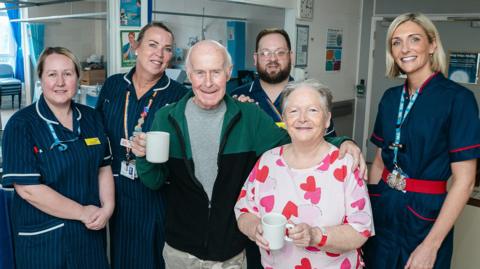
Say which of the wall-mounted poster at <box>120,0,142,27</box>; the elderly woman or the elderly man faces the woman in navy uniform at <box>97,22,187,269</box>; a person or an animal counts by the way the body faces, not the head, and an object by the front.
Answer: the wall-mounted poster

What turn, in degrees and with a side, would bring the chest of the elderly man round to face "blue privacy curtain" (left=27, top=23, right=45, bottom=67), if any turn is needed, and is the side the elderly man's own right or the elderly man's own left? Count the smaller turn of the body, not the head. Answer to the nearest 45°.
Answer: approximately 135° to the elderly man's own right

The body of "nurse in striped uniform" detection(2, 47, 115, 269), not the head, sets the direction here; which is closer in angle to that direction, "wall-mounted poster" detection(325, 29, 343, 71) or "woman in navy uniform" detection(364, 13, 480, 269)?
the woman in navy uniform

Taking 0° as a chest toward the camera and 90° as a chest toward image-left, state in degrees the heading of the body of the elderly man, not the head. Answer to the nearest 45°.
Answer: approximately 0°

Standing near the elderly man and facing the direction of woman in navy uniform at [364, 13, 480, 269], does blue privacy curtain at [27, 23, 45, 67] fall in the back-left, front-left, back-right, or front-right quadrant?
back-left

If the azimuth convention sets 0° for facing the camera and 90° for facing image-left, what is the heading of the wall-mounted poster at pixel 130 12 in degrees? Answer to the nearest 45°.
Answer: approximately 0°
